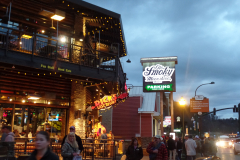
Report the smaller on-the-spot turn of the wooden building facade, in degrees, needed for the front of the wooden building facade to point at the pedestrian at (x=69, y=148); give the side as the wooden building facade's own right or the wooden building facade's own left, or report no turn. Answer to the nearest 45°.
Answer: approximately 45° to the wooden building facade's own right

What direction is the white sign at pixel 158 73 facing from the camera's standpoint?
toward the camera

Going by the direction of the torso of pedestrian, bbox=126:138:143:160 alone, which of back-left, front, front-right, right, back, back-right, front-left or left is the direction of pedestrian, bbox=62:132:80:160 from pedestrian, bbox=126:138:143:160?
front-right

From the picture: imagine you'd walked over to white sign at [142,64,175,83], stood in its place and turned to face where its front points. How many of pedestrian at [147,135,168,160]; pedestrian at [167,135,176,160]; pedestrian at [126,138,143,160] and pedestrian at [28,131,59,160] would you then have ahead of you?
4

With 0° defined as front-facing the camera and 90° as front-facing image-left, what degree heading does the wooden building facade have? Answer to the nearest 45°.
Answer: approximately 315°

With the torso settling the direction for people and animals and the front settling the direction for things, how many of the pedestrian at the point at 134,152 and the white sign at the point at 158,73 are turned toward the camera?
2

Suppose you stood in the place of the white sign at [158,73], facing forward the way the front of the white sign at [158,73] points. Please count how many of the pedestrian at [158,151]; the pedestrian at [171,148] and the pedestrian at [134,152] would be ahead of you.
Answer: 3

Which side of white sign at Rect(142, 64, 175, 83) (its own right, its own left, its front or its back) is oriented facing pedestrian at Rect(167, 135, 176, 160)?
front

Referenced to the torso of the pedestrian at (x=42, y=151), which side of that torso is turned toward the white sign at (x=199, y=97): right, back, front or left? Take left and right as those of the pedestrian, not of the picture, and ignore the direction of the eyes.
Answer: back

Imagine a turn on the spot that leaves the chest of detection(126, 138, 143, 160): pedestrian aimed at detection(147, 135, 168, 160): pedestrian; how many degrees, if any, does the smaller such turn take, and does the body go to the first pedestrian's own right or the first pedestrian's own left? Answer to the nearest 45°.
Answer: approximately 135° to the first pedestrian's own left

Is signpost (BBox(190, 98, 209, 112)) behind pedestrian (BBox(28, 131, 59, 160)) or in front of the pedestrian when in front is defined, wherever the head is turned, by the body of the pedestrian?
behind

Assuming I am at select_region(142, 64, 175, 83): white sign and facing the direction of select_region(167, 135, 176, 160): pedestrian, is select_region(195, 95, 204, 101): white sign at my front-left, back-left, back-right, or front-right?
back-left

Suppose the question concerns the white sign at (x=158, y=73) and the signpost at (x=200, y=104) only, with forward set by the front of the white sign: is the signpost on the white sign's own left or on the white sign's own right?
on the white sign's own left

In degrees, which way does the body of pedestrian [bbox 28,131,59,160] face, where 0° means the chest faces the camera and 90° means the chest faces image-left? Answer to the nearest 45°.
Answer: approximately 45°
